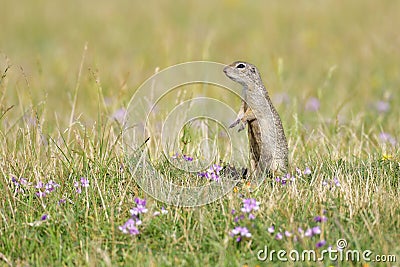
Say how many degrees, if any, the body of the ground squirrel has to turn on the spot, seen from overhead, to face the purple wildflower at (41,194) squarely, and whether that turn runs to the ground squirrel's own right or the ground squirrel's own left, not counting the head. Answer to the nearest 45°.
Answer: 0° — it already faces it

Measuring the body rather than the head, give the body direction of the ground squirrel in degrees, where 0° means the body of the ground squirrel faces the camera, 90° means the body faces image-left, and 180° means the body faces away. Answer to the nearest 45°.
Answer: approximately 90°

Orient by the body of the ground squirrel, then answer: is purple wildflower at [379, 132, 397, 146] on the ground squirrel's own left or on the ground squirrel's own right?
on the ground squirrel's own right

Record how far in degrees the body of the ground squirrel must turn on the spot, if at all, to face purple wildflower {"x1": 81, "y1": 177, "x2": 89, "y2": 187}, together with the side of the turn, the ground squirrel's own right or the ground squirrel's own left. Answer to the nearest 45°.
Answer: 0° — it already faces it

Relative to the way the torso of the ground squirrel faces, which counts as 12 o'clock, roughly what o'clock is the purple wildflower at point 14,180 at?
The purple wildflower is roughly at 12 o'clock from the ground squirrel.

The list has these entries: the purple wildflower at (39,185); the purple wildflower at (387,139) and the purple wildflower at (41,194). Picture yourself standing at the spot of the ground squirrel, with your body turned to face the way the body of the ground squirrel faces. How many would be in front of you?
2
